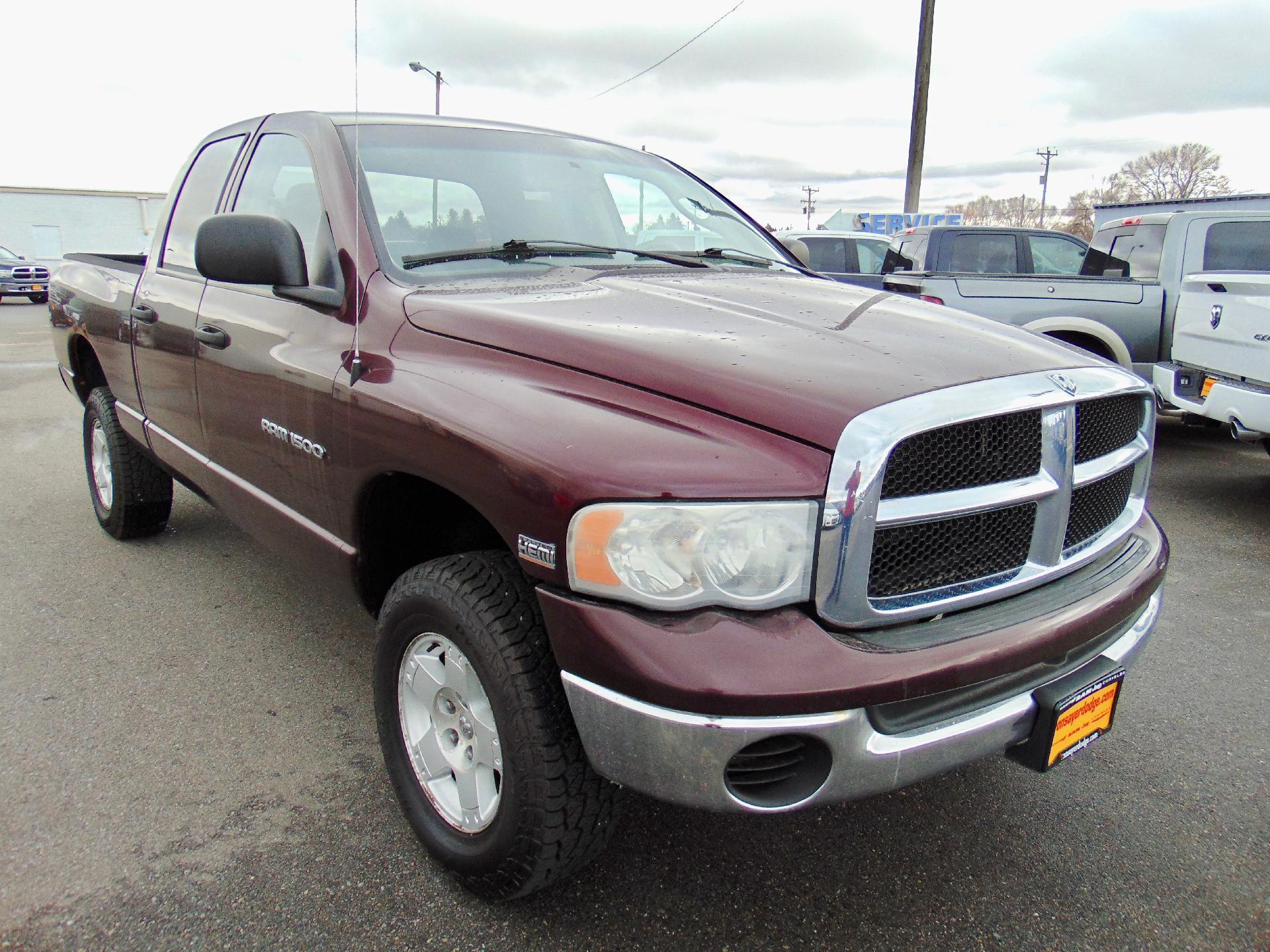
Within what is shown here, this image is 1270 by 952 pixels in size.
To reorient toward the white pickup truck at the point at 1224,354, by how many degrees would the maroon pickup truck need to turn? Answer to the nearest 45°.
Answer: approximately 90° to its left

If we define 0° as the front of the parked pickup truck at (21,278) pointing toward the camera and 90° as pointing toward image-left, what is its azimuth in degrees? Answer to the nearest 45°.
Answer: approximately 315°

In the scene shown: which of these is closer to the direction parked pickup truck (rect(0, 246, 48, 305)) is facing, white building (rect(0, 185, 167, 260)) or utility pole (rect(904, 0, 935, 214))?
the utility pole

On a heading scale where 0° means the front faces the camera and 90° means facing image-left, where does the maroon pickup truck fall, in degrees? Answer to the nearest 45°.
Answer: approximately 315°

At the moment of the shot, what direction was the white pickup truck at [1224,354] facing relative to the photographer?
facing away from the viewer and to the right of the viewer

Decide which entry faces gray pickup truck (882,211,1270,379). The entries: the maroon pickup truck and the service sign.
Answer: the service sign

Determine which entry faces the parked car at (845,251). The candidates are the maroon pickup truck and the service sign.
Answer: the service sign

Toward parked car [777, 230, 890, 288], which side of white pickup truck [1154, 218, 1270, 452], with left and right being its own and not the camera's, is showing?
left

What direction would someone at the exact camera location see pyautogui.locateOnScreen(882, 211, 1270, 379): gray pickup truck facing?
facing away from the viewer and to the right of the viewer

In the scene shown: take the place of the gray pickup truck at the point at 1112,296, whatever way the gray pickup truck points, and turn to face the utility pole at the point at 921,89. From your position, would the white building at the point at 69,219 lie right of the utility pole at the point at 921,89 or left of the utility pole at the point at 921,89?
left

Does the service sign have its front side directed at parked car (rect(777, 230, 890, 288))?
yes
